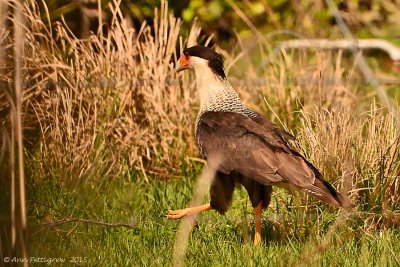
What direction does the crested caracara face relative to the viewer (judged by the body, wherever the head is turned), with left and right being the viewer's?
facing to the left of the viewer

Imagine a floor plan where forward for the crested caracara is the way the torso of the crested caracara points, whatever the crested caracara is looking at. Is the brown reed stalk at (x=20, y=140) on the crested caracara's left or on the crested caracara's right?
on the crested caracara's left
